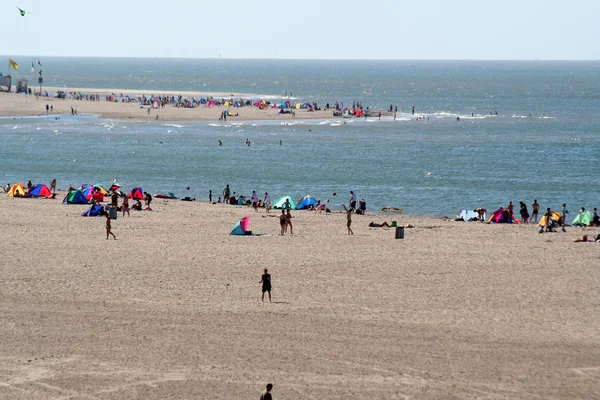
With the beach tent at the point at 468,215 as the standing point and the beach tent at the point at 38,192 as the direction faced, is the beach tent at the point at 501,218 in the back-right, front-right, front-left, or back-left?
back-left

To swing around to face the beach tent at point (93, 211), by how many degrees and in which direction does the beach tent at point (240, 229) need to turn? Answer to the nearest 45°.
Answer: approximately 135° to its left

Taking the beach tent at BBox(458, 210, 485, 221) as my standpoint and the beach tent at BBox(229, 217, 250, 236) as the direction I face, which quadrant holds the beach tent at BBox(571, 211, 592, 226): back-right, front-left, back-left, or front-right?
back-left

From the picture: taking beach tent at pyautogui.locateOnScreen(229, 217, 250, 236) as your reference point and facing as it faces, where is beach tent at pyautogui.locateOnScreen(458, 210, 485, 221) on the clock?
beach tent at pyautogui.locateOnScreen(458, 210, 485, 221) is roughly at 11 o'clock from beach tent at pyautogui.locateOnScreen(229, 217, 250, 236).

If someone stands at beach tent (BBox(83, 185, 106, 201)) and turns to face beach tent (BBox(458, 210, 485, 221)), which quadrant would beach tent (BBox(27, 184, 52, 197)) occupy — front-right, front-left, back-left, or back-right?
back-left

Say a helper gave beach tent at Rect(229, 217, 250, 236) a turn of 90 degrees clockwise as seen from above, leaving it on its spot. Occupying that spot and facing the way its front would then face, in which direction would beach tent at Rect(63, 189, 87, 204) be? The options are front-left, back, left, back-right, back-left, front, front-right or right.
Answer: back-right

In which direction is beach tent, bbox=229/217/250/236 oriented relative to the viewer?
to the viewer's right

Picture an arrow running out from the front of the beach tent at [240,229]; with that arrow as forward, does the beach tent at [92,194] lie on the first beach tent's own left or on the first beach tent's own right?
on the first beach tent's own left
